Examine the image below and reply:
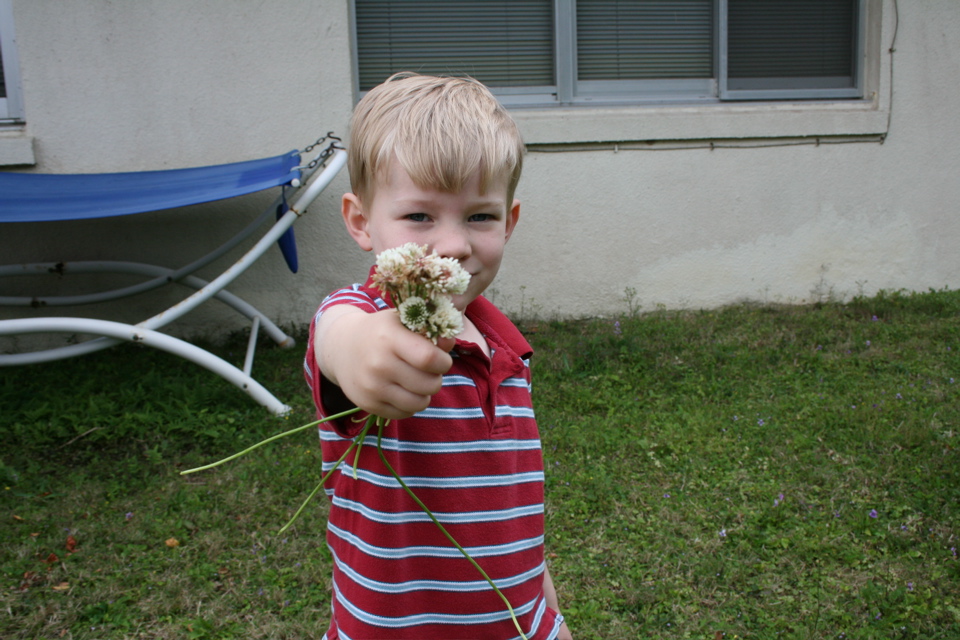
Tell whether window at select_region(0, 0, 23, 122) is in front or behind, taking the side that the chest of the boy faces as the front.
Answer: behind

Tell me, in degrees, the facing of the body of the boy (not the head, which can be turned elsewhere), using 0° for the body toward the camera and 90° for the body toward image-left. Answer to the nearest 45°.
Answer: approximately 315°

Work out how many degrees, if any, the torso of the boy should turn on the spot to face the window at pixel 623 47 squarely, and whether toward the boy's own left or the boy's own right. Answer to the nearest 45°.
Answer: approximately 135° to the boy's own left

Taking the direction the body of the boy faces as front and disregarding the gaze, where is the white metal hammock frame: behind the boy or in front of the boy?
behind
